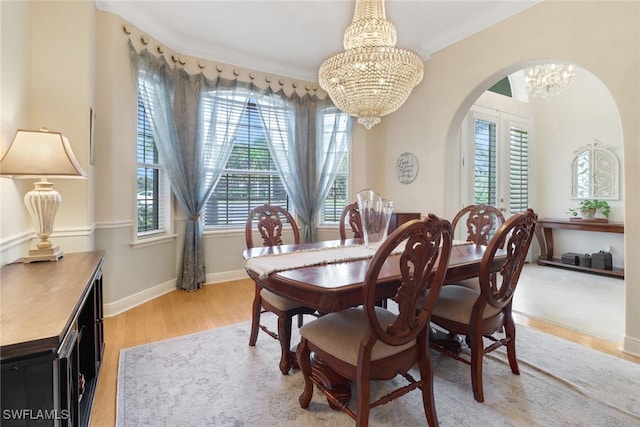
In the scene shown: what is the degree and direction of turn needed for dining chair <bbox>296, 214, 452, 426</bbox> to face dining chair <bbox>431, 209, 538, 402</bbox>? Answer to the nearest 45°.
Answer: approximately 90° to its right

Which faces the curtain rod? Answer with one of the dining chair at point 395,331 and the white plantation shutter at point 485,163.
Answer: the dining chair

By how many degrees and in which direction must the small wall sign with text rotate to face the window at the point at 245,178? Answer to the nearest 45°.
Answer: approximately 90° to its right

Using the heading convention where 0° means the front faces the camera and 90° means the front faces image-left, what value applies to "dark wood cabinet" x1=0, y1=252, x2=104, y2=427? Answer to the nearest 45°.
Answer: approximately 270°

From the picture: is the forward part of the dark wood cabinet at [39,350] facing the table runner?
yes

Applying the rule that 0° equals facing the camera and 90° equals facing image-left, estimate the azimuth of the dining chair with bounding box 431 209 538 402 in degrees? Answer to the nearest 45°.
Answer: approximately 135°

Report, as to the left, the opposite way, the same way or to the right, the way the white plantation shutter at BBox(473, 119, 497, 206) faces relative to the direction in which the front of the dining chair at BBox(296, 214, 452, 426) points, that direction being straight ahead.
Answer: the opposite way

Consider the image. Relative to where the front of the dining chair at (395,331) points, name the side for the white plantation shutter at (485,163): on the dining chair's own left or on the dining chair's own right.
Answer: on the dining chair's own right

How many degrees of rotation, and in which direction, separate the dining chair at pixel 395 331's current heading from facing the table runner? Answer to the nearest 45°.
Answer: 0° — it already faces it

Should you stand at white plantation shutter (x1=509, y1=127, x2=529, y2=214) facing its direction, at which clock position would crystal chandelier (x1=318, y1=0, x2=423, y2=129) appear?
The crystal chandelier is roughly at 2 o'clock from the white plantation shutter.
